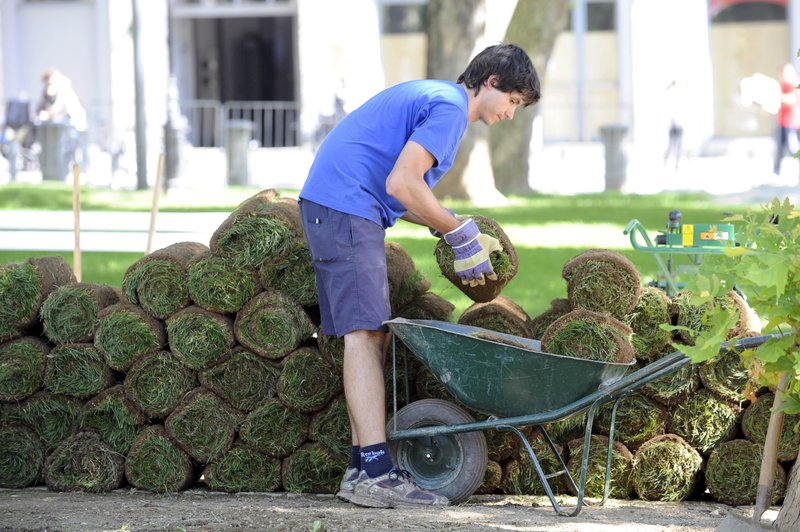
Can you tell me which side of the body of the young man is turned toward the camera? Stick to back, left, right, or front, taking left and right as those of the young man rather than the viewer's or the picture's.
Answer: right

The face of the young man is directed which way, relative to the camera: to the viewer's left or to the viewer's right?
to the viewer's right

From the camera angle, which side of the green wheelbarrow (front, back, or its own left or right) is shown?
left

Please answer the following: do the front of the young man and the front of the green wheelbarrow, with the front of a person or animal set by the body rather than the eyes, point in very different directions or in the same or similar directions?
very different directions

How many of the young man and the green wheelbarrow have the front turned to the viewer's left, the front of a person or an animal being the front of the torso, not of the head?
1

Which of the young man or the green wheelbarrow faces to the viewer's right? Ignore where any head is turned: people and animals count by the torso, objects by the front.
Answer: the young man

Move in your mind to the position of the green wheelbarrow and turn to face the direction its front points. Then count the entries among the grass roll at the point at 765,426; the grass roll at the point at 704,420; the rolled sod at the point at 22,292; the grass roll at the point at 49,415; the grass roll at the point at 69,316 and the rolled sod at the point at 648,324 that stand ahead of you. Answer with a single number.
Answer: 3

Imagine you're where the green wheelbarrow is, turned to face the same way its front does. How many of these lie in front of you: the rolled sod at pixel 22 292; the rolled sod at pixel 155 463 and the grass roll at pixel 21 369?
3

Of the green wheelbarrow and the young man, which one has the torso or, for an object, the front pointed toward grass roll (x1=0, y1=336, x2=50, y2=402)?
the green wheelbarrow

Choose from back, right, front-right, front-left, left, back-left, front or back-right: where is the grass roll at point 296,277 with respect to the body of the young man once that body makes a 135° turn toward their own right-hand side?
right

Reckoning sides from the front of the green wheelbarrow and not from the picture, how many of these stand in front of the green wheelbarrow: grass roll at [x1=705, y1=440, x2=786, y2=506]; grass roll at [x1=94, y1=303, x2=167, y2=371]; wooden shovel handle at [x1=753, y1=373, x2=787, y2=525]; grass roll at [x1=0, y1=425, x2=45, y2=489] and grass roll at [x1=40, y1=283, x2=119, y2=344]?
3
